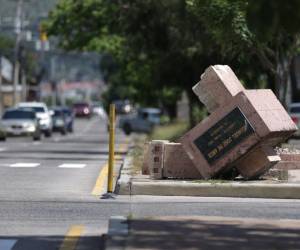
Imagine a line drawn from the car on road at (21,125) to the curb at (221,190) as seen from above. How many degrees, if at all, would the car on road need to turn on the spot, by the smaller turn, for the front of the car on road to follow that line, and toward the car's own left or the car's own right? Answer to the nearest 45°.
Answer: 0° — it already faces it

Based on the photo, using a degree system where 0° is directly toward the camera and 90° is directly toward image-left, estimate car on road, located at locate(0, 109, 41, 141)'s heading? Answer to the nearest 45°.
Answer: approximately 0°
